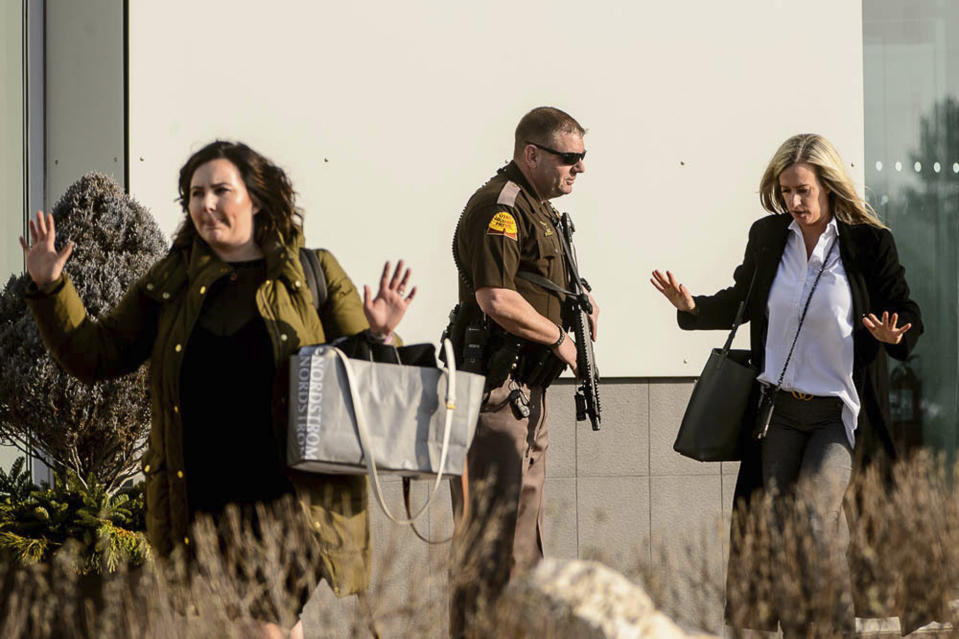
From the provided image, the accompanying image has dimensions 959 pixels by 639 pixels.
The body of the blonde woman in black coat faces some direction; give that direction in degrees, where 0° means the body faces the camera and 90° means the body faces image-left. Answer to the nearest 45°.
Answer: approximately 45°

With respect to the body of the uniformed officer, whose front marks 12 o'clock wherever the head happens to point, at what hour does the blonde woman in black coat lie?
The blonde woman in black coat is roughly at 12 o'clock from the uniformed officer.

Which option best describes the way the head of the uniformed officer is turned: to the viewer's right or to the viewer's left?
to the viewer's right

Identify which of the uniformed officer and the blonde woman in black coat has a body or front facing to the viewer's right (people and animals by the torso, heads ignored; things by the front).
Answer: the uniformed officer

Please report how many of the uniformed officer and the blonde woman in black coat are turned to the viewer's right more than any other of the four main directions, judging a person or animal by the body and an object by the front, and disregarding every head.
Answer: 1

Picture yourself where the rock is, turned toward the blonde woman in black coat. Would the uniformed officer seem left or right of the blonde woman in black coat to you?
left

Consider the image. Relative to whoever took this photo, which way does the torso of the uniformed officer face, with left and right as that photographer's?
facing to the right of the viewer

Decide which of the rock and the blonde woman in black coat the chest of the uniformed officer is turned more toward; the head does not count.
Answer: the blonde woman in black coat

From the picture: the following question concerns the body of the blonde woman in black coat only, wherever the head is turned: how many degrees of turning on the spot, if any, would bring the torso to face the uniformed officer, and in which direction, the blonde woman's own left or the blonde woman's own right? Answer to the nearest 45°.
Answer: approximately 45° to the blonde woman's own right

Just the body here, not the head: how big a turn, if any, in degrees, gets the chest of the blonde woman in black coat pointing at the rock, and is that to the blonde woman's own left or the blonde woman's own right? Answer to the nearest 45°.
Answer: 0° — they already face it
